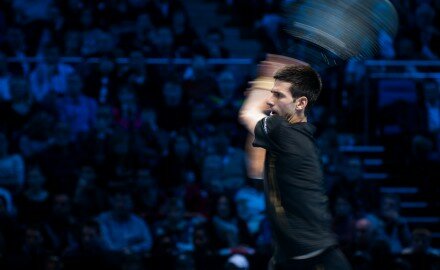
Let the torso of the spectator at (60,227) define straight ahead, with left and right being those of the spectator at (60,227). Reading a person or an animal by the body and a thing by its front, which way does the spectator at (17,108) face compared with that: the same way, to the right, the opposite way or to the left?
the same way

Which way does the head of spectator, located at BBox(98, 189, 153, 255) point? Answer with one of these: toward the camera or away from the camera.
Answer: toward the camera

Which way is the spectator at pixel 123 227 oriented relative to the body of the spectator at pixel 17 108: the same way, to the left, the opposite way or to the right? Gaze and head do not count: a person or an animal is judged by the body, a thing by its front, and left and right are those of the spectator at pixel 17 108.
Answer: the same way

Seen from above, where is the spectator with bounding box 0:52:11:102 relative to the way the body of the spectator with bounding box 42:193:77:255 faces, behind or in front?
behind

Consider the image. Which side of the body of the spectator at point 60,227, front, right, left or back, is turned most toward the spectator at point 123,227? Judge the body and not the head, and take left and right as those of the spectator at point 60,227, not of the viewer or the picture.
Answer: left

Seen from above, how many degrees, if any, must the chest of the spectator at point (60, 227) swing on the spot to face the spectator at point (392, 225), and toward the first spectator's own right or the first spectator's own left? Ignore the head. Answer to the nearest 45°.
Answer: approximately 90° to the first spectator's own left

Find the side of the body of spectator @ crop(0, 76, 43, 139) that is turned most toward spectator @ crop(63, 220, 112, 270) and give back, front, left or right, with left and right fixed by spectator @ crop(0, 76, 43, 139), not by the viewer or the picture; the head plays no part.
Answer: front

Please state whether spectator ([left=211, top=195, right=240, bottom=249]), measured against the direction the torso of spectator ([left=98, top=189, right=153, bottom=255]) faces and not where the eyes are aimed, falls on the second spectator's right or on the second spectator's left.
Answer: on the second spectator's left

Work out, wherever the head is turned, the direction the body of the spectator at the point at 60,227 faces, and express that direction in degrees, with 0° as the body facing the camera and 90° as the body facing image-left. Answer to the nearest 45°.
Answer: approximately 0°

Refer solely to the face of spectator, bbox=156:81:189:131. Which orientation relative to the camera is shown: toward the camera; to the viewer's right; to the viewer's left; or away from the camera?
toward the camera

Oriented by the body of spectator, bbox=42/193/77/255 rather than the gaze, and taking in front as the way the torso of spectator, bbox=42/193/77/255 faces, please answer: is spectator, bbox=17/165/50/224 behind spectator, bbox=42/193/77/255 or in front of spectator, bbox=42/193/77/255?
behind

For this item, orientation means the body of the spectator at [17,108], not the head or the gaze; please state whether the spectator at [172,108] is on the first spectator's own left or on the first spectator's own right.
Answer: on the first spectator's own left

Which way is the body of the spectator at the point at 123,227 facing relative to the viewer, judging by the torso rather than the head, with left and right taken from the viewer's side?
facing the viewer

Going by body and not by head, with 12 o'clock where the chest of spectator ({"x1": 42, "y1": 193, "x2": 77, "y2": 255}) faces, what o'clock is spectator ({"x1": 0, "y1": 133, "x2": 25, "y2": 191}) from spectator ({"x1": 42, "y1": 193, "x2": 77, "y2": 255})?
spectator ({"x1": 0, "y1": 133, "x2": 25, "y2": 191}) is roughly at 5 o'clock from spectator ({"x1": 42, "y1": 193, "x2": 77, "y2": 255}).

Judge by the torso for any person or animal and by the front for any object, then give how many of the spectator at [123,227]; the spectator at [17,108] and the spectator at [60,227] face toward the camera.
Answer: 3

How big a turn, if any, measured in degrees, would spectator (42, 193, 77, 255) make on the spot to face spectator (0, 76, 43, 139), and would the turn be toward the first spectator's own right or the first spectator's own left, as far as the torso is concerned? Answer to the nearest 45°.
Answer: approximately 180°
